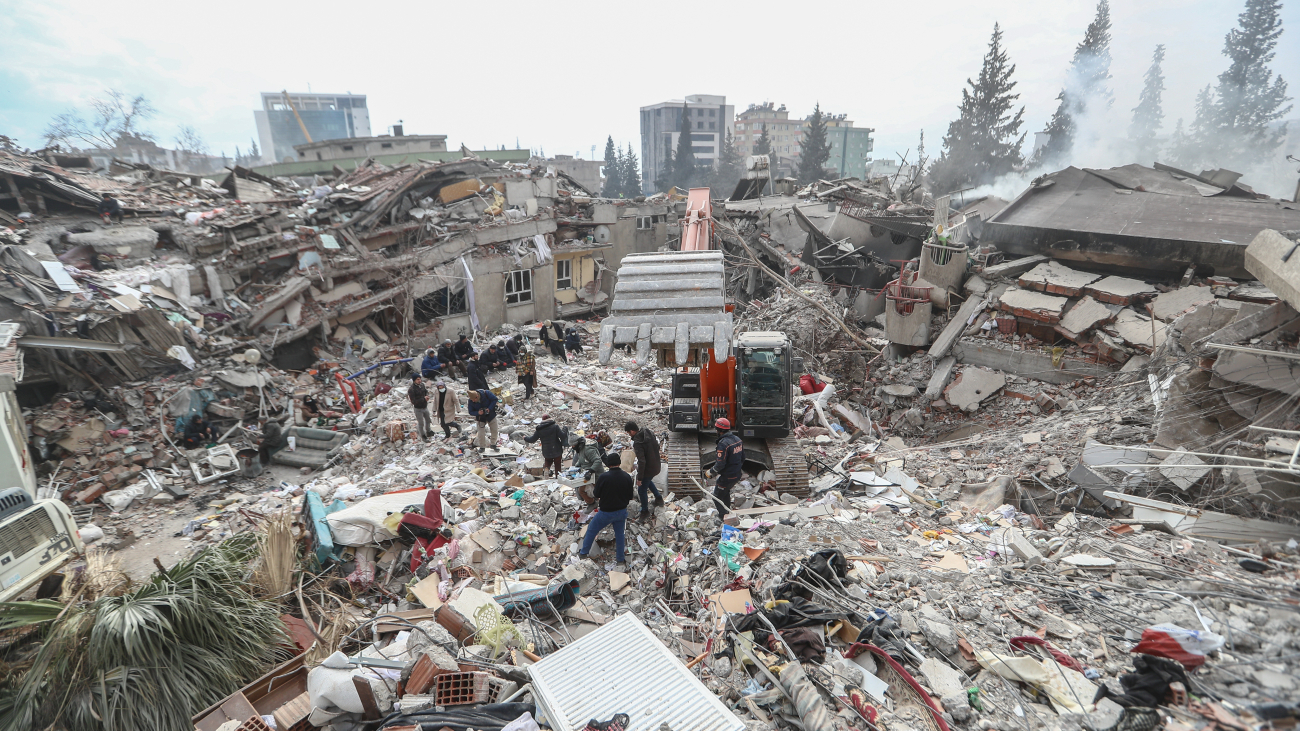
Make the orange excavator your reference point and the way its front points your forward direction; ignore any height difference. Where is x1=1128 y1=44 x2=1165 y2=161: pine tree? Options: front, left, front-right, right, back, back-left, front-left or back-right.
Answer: back-left

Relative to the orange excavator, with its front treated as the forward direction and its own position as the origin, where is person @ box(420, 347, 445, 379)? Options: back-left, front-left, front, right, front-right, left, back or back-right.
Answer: back-right

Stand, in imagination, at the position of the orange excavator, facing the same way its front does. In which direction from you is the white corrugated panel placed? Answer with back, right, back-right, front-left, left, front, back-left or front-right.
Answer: front

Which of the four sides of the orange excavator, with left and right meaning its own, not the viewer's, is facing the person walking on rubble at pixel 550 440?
right

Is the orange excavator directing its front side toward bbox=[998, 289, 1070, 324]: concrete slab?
no

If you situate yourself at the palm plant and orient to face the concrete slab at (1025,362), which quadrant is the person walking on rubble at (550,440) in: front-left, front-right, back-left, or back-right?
front-left

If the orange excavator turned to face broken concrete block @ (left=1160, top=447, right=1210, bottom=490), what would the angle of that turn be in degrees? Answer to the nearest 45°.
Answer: approximately 90° to its left

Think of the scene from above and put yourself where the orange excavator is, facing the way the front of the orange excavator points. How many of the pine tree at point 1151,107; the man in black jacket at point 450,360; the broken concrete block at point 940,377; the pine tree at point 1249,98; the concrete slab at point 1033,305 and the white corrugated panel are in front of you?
1

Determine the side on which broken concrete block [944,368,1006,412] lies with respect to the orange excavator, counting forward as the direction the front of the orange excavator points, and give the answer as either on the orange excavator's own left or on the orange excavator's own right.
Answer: on the orange excavator's own left

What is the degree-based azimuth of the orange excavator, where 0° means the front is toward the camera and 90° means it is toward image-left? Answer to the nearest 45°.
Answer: approximately 0°

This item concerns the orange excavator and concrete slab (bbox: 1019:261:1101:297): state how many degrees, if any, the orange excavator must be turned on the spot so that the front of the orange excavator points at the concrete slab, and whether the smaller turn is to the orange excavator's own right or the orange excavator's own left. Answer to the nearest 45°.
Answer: approximately 135° to the orange excavator's own left

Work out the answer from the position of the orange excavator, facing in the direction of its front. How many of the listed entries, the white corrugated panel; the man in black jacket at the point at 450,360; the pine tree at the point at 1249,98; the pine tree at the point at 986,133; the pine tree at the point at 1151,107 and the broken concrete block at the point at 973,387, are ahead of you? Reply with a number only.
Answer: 1

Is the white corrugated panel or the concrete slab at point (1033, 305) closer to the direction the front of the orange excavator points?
the white corrugated panel

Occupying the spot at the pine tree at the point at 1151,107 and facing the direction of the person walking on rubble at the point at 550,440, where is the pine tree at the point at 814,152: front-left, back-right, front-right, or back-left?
back-right

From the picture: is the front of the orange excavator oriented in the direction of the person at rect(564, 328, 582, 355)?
no
